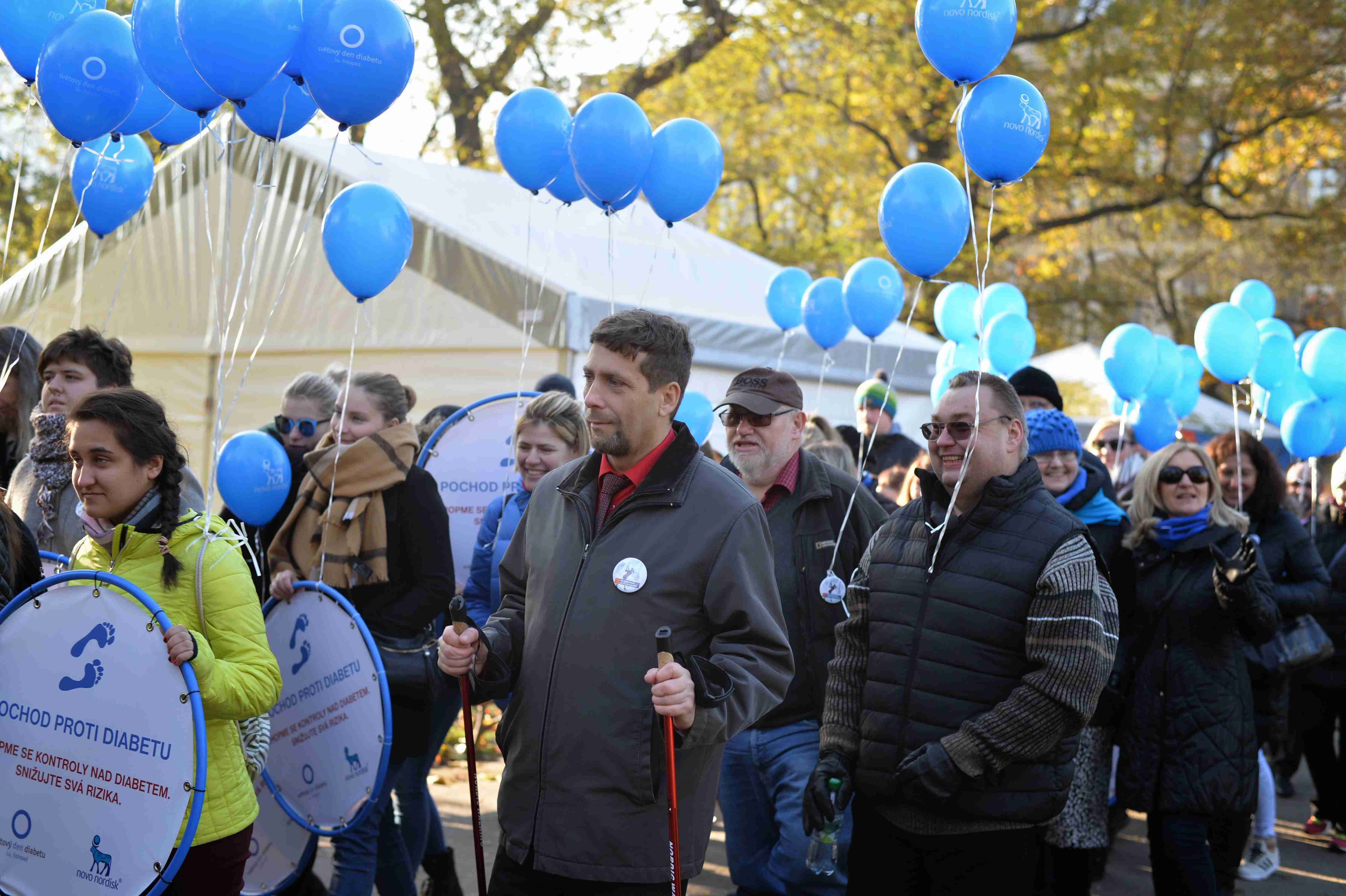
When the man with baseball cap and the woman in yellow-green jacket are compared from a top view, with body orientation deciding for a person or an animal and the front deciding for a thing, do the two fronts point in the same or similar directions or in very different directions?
same or similar directions

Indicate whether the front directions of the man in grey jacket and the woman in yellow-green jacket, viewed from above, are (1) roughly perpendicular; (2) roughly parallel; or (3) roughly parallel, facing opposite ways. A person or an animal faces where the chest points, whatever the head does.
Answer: roughly parallel

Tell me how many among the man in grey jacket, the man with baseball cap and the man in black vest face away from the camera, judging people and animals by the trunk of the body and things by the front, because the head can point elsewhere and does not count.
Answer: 0

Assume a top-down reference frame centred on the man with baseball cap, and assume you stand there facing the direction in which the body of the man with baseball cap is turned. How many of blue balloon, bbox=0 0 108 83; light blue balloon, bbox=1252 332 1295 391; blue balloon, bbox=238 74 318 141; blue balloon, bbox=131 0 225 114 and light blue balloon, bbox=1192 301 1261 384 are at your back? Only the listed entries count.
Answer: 2

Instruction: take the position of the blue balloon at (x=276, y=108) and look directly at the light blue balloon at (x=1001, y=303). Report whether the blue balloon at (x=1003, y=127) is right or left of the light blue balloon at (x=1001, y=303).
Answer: right

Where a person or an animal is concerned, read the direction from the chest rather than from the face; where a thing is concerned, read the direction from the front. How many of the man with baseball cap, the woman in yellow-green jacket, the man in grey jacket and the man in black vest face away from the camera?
0

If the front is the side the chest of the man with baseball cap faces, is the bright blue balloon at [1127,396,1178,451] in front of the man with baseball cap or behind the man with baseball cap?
behind

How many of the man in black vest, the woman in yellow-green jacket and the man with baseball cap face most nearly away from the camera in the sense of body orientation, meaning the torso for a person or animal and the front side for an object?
0

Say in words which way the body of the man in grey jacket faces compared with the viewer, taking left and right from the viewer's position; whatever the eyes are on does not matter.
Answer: facing the viewer and to the left of the viewer

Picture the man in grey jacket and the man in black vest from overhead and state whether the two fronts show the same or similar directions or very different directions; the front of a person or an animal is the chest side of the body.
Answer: same or similar directions

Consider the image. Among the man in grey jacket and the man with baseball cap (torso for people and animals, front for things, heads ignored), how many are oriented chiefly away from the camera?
0

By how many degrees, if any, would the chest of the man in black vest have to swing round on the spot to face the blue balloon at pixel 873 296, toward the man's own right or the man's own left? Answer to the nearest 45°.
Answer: approximately 135° to the man's own right
